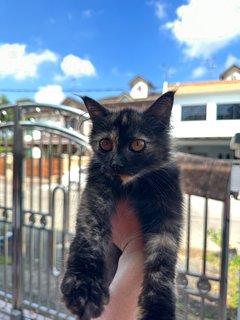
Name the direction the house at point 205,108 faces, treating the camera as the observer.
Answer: facing the viewer
